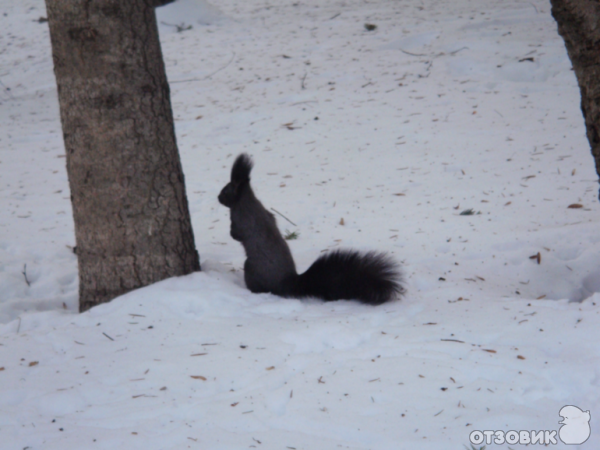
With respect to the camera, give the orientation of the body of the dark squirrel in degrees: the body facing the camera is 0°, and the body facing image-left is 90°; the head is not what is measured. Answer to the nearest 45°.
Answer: approximately 90°

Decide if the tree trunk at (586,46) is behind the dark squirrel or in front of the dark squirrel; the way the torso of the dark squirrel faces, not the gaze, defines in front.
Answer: behind
